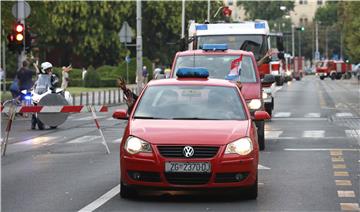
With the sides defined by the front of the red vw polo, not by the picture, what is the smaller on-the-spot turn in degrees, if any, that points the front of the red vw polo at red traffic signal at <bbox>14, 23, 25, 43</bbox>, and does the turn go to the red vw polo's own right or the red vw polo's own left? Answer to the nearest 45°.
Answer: approximately 180°

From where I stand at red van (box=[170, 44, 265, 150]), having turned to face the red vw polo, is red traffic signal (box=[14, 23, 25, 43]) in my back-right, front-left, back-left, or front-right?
back-right

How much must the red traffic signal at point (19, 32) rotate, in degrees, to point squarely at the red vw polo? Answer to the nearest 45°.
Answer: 0° — it already faces it

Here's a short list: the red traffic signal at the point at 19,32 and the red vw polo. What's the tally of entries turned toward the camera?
2

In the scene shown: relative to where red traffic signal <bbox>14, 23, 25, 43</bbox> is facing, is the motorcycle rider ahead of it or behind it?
ahead

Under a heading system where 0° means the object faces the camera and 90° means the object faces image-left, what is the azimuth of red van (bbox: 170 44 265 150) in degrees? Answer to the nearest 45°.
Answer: approximately 0°

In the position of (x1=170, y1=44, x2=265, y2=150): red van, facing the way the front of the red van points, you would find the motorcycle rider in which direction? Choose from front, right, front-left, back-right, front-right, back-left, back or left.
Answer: back-right

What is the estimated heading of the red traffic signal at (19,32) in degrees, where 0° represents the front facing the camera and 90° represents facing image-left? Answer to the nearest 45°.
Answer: approximately 0°
